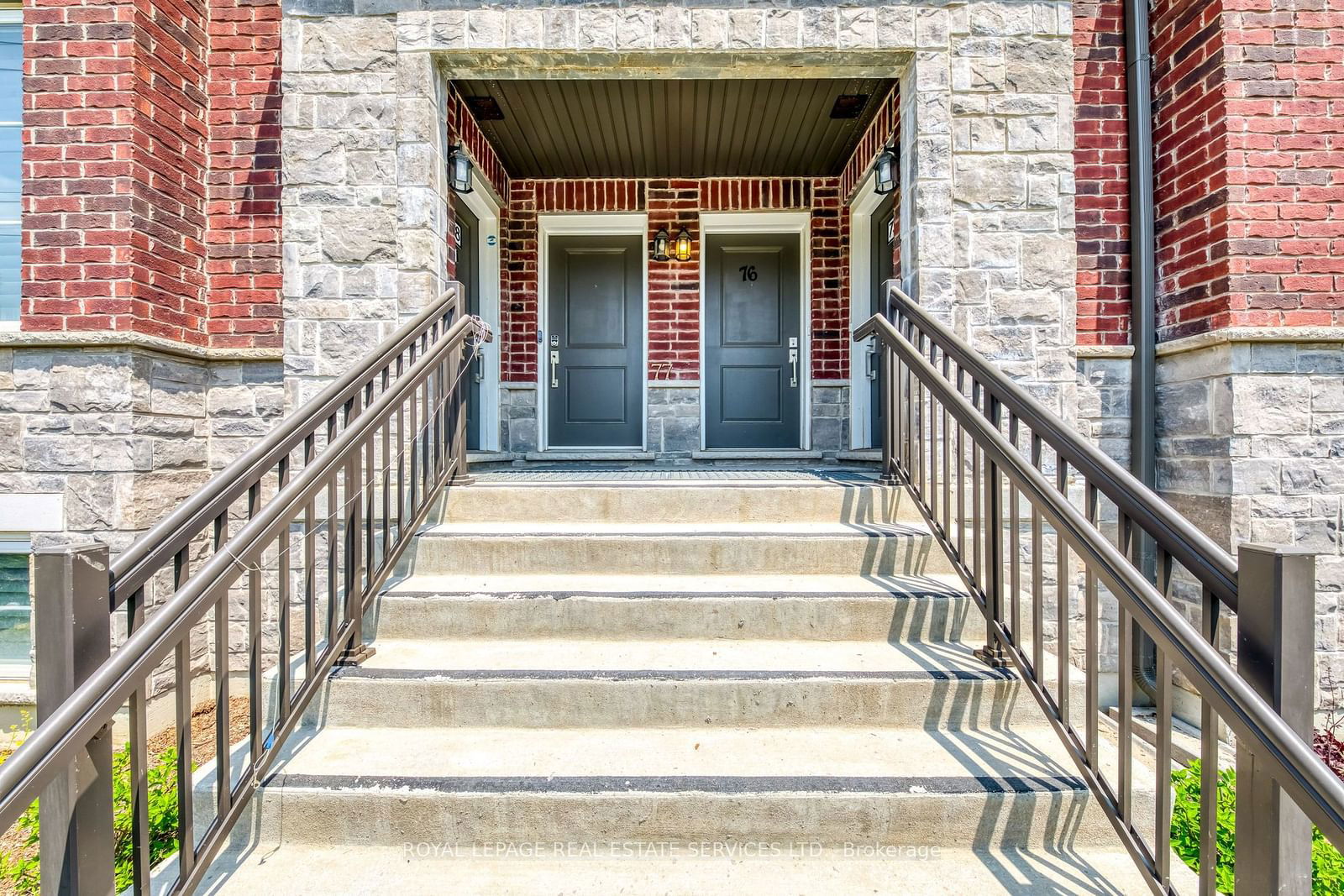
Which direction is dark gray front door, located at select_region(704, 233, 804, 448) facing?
toward the camera

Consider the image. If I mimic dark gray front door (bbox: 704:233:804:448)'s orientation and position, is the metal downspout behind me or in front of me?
in front

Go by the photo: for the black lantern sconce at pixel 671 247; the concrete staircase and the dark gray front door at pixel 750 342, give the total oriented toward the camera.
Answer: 3

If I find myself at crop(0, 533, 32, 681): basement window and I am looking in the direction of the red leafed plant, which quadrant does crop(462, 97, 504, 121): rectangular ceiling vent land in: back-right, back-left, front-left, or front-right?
front-left

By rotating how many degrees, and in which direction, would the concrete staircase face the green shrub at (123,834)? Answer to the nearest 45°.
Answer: approximately 90° to its right

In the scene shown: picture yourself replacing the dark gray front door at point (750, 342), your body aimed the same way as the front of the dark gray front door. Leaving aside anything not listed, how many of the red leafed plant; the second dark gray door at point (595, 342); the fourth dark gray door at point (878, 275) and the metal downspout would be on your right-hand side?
1

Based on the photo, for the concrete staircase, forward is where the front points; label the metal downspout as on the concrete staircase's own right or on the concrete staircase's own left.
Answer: on the concrete staircase's own left

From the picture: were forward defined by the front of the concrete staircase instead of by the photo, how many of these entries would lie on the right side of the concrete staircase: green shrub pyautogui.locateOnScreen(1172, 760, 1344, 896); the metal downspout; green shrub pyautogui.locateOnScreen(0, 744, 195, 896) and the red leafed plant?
1
